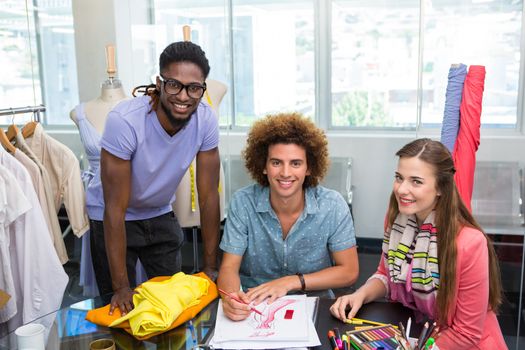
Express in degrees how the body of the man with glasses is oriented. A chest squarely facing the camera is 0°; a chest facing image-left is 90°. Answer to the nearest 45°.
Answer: approximately 315°

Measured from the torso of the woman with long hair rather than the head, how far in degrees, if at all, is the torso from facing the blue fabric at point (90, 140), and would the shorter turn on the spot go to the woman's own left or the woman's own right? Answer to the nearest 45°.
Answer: approximately 90° to the woman's own right

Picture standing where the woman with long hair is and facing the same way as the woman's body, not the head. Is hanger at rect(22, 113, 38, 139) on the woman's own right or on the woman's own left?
on the woman's own right

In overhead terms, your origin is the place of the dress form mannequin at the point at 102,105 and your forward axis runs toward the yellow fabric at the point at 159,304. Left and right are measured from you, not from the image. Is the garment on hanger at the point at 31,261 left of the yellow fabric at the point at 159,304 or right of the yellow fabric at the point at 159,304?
right

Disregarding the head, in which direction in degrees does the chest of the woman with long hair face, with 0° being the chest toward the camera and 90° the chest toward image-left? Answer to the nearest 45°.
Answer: approximately 45°

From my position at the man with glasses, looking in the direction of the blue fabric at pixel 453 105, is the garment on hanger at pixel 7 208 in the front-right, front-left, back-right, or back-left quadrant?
back-left

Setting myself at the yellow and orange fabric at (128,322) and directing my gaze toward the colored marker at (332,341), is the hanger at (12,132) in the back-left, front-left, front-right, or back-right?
back-left

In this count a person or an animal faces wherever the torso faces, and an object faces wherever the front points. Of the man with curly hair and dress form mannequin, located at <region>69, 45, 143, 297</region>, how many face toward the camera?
2

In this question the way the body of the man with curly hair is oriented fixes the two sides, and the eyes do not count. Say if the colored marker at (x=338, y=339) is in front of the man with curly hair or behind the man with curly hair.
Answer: in front

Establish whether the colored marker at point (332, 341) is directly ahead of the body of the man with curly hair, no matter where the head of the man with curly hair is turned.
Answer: yes

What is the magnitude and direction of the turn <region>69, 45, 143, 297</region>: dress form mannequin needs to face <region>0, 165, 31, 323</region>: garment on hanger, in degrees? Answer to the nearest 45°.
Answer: approximately 45° to its right

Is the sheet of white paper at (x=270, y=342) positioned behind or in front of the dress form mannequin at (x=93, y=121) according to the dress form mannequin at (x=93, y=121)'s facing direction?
in front
